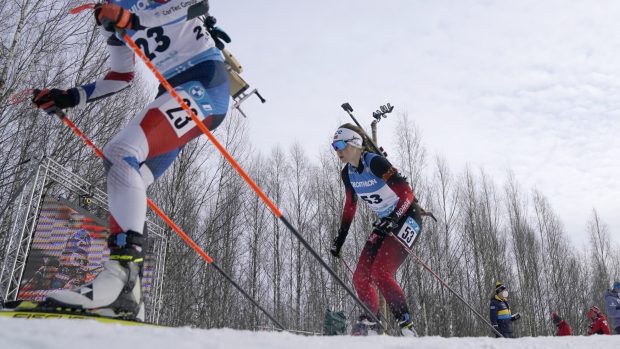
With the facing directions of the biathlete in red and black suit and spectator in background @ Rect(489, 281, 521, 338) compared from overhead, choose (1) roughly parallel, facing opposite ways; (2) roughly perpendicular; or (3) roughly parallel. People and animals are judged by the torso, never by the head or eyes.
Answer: roughly perpendicular

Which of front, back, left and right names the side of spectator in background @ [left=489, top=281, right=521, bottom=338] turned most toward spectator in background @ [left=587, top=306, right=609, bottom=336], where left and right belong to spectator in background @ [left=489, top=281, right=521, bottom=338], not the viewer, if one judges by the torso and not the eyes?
left

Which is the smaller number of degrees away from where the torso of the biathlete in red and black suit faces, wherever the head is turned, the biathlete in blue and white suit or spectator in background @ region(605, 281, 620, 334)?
the biathlete in blue and white suit

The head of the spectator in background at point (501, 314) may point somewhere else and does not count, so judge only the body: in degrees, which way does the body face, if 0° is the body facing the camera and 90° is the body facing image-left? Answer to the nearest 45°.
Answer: approximately 315°

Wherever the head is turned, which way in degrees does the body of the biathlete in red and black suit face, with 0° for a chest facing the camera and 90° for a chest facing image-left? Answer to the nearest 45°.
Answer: approximately 45°

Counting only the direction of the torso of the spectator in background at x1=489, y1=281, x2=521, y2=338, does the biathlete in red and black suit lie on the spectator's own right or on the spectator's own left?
on the spectator's own right

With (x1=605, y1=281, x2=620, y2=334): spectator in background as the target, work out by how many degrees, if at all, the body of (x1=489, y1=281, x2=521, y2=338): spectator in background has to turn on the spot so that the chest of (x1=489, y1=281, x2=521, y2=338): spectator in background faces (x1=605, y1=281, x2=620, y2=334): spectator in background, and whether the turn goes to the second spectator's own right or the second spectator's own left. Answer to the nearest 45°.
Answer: approximately 90° to the second spectator's own left
